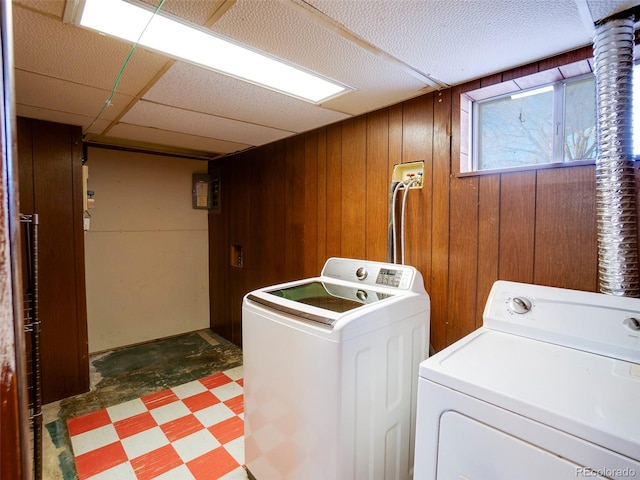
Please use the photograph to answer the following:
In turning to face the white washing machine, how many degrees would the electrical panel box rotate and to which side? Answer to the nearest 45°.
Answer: approximately 45° to its left

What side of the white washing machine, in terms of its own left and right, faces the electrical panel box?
right

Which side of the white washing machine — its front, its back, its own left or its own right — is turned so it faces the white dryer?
left

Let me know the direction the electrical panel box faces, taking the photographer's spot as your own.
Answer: facing the viewer and to the left of the viewer

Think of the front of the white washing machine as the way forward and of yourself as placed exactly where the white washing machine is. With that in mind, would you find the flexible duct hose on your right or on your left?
on your left

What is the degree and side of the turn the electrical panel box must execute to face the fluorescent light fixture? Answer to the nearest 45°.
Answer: approximately 45° to its left

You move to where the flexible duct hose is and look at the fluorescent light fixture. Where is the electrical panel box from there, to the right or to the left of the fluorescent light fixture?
right

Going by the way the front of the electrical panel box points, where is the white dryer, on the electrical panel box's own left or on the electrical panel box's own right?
on the electrical panel box's own left

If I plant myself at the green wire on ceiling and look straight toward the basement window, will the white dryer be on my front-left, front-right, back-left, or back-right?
front-right

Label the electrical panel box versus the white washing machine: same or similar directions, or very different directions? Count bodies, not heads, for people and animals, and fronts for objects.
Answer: same or similar directions

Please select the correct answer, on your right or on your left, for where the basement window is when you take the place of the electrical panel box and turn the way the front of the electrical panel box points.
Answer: on your left

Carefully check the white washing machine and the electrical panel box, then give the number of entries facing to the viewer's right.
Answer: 0
